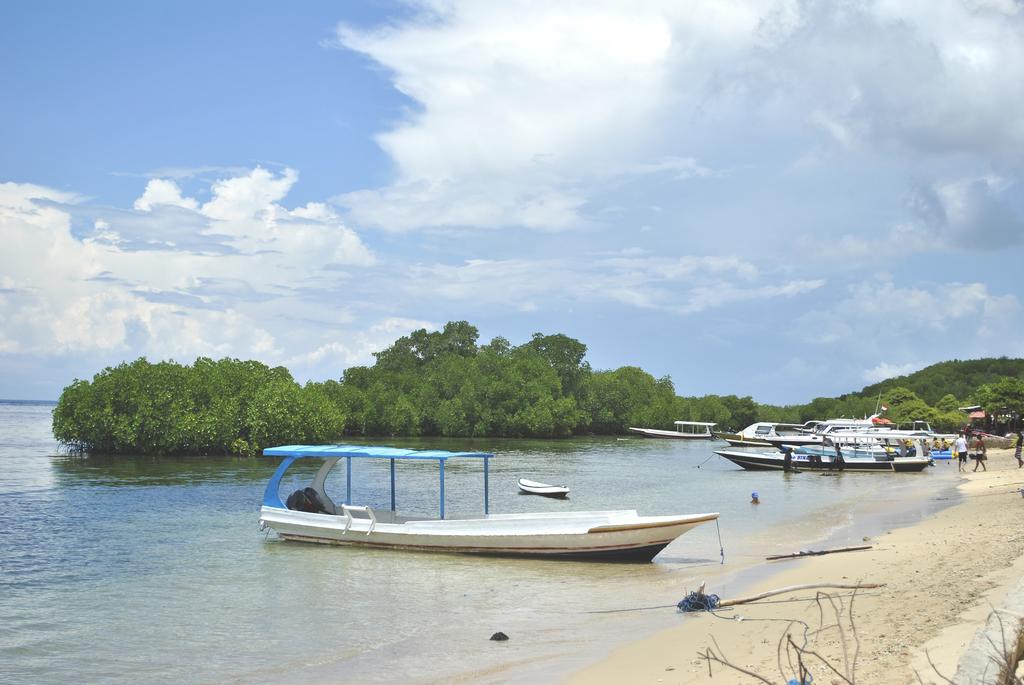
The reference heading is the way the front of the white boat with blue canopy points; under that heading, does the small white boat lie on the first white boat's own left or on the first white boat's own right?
on the first white boat's own left

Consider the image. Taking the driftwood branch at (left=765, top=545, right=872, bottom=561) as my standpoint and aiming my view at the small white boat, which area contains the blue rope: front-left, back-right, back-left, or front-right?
back-left

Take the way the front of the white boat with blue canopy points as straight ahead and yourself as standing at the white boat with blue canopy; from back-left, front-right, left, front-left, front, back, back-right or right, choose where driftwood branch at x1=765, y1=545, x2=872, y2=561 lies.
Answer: front

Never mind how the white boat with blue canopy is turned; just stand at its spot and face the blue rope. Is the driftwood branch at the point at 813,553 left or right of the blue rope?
left

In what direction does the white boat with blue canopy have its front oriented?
to the viewer's right

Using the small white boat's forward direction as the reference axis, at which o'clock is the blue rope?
The blue rope is roughly at 9 o'clock from the small white boat.

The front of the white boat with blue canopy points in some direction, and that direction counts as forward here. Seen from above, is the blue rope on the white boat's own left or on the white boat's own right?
on the white boat's own right

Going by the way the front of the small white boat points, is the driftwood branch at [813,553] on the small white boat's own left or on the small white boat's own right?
on the small white boat's own left

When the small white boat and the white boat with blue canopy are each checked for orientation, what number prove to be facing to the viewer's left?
1

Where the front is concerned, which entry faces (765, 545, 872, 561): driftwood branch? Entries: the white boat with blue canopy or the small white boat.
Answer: the white boat with blue canopy

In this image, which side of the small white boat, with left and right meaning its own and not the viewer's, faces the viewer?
left

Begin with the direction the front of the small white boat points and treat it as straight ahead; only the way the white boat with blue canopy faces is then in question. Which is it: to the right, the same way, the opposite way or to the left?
the opposite way

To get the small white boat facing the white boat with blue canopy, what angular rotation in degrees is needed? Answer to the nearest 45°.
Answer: approximately 90° to its left

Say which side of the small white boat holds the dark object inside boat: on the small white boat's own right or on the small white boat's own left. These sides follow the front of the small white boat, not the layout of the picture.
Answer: on the small white boat's own left
